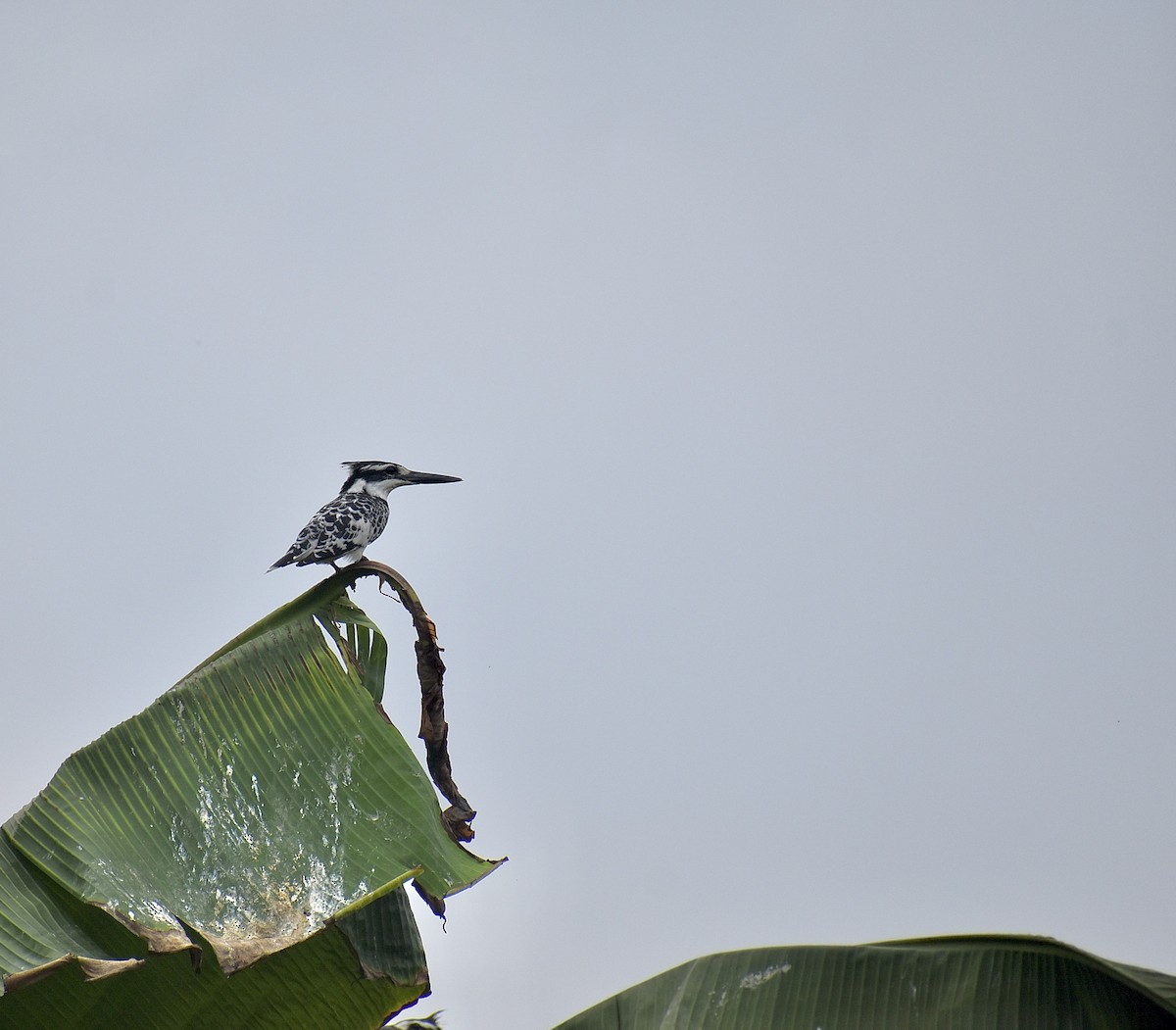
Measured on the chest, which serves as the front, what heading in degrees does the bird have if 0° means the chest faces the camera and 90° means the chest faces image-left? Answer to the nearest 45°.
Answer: approximately 270°

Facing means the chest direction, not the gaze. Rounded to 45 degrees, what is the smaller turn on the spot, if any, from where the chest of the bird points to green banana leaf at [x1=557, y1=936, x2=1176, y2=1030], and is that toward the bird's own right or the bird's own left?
0° — it already faces it
